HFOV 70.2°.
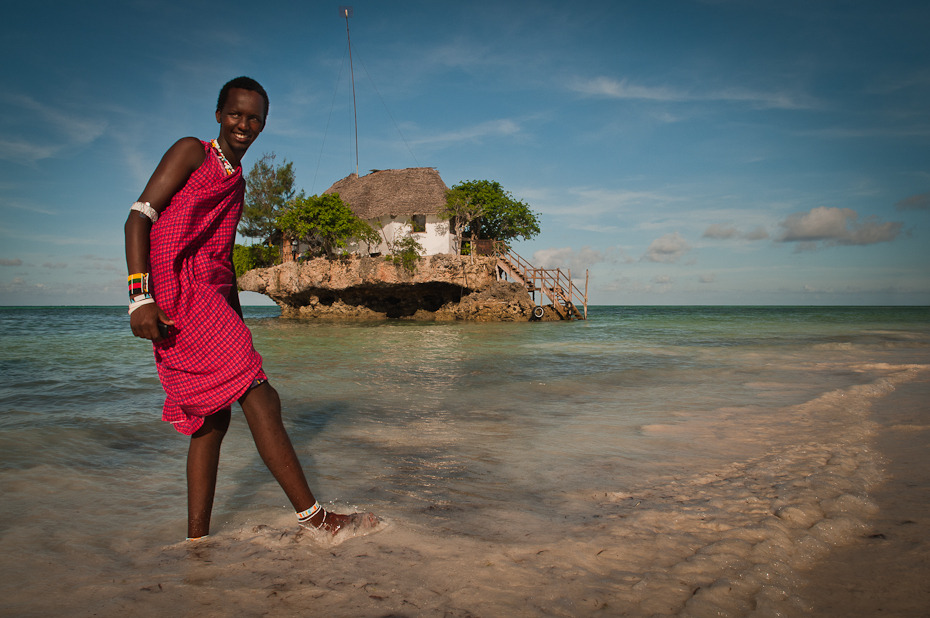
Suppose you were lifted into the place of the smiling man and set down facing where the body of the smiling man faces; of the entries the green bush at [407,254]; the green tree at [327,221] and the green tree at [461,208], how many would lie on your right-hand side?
0

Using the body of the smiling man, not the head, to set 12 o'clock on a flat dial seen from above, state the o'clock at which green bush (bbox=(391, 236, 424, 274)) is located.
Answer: The green bush is roughly at 8 o'clock from the smiling man.

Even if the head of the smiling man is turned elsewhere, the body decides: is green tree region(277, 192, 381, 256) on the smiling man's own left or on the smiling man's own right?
on the smiling man's own left

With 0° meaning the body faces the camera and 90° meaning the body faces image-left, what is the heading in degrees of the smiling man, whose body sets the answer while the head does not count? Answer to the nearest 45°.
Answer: approximately 315°

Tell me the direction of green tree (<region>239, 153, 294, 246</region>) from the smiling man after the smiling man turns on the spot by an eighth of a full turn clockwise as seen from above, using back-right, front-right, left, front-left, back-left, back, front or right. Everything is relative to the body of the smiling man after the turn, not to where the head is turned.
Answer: back

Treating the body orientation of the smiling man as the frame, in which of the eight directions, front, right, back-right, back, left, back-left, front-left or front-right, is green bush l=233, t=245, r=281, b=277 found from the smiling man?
back-left
